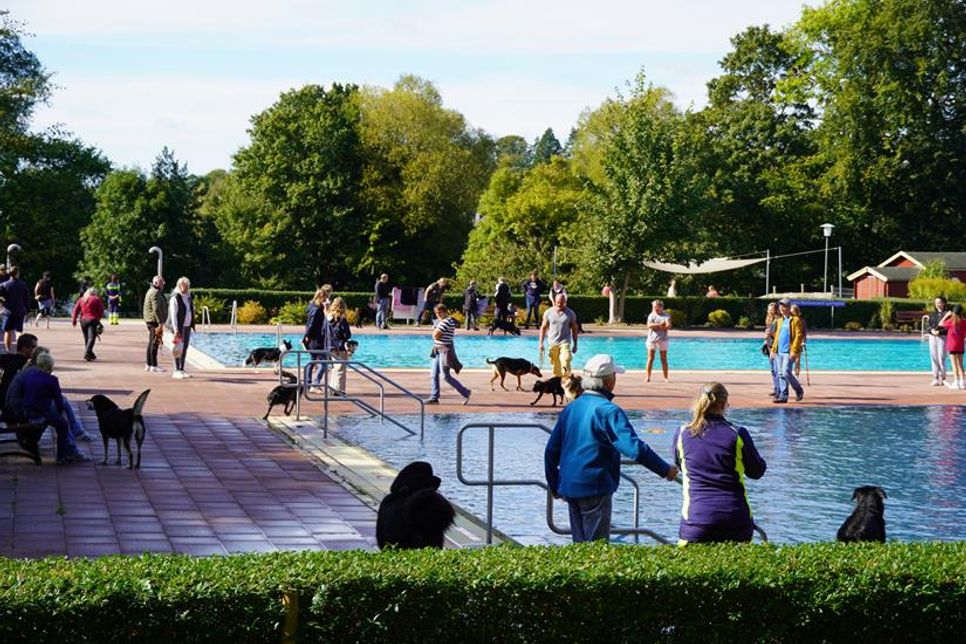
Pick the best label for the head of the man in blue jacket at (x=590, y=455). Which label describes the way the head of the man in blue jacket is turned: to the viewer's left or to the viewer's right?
to the viewer's right

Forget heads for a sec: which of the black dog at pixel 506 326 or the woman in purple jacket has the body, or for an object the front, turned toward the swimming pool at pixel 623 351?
the woman in purple jacket

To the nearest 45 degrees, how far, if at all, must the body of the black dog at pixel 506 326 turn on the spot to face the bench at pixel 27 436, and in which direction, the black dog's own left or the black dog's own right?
approximately 90° to the black dog's own right

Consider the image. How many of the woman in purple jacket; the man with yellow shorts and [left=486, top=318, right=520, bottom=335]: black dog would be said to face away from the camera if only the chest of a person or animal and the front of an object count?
1

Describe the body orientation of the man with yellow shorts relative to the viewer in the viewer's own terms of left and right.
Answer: facing the viewer

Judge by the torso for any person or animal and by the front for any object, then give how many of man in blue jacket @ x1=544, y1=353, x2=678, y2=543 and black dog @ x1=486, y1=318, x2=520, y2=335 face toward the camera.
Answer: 0

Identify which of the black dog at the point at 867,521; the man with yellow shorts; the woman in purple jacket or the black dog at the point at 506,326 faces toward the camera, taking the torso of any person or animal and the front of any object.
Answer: the man with yellow shorts

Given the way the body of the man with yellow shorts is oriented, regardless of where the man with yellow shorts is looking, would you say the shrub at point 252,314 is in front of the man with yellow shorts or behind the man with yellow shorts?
behind

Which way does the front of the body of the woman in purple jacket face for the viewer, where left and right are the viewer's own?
facing away from the viewer

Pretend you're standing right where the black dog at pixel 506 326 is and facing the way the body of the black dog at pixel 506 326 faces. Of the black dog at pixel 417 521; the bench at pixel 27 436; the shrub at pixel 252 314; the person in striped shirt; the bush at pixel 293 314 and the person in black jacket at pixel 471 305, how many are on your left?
3

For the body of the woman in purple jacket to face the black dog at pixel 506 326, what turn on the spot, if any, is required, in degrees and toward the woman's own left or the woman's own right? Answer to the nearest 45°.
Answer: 0° — they already face it

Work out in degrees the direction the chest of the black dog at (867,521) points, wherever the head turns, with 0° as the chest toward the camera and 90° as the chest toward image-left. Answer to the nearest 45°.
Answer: approximately 225°
